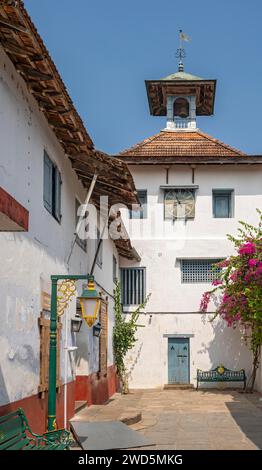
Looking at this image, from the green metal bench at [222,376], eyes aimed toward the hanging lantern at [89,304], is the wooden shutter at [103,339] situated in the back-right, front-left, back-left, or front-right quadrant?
front-right

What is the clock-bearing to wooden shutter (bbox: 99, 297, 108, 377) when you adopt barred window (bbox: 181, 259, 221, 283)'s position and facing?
The wooden shutter is roughly at 1 o'clock from the barred window.

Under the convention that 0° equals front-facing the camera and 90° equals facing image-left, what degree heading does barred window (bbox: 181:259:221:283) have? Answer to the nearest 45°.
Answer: approximately 0°

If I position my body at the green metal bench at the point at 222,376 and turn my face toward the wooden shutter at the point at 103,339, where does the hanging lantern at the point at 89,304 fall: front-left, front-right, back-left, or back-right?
front-left

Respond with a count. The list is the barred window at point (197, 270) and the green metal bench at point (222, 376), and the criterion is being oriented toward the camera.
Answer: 2

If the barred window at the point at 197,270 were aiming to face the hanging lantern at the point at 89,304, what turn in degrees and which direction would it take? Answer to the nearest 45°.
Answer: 0° — it already faces it

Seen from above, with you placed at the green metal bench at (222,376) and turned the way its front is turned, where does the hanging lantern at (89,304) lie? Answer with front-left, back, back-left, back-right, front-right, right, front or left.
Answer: front

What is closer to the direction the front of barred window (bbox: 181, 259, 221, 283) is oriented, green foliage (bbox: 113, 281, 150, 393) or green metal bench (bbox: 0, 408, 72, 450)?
the green metal bench

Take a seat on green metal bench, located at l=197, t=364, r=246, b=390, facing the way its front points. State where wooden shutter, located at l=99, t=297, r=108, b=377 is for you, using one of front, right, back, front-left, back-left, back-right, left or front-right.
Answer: front-right

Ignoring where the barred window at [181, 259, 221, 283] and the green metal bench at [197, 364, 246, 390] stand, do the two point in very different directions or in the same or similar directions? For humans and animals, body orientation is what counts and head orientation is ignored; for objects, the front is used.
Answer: same or similar directions

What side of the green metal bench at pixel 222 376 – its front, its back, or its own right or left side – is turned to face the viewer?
front

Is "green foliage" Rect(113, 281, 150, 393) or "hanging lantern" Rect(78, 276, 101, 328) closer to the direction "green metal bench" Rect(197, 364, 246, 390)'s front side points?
the hanging lantern

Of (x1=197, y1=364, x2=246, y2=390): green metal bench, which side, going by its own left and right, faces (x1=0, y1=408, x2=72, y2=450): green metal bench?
front
